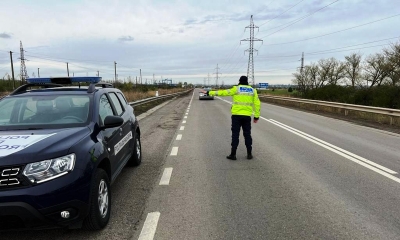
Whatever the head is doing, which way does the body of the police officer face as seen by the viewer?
away from the camera

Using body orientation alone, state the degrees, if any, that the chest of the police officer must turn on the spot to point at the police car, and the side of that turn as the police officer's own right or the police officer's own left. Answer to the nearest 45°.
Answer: approximately 135° to the police officer's own left

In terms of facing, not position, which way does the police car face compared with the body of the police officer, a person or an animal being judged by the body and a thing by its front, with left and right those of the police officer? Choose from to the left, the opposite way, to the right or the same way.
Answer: the opposite way

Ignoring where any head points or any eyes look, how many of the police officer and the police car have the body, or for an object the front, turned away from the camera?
1

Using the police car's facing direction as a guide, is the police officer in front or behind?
behind

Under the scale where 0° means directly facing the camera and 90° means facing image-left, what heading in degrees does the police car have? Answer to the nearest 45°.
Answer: approximately 45°
